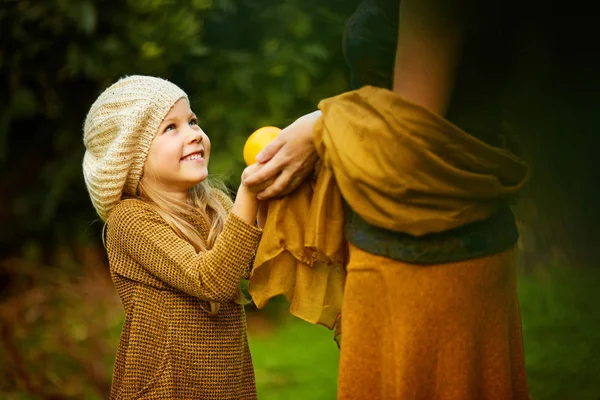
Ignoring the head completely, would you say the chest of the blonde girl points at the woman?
yes

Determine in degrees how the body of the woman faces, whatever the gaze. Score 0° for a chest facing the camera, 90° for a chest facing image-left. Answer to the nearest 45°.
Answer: approximately 90°

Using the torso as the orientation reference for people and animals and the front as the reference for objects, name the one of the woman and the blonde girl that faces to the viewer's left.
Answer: the woman

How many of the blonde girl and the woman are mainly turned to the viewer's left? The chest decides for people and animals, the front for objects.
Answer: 1

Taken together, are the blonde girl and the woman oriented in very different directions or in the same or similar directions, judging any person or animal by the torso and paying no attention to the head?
very different directions

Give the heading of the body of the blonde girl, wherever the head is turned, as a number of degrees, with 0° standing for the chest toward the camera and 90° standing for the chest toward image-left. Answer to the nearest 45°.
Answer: approximately 315°

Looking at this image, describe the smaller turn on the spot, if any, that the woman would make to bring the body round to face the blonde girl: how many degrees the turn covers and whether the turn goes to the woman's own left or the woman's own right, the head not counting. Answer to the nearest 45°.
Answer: approximately 45° to the woman's own right
